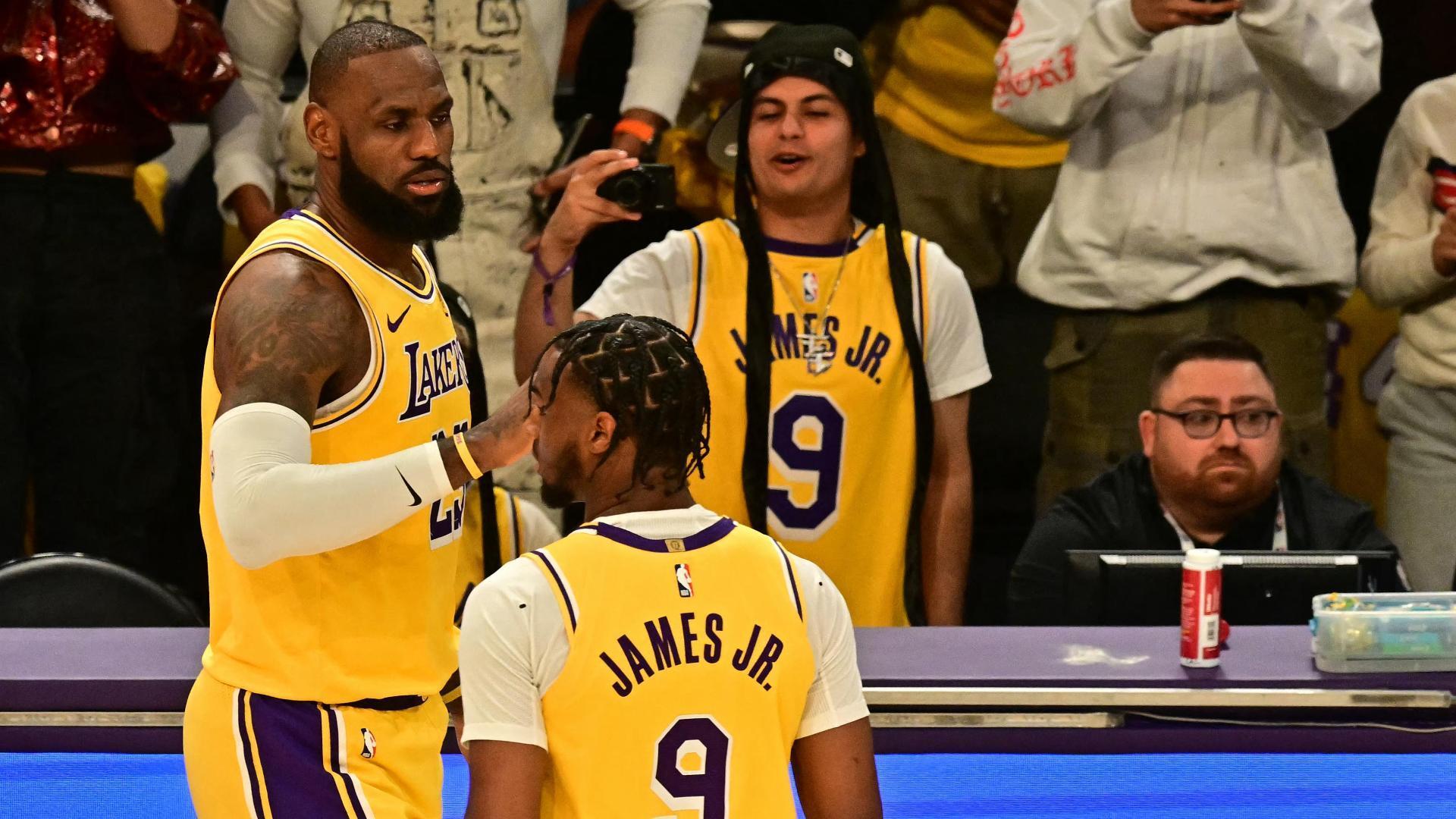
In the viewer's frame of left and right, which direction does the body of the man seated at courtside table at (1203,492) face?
facing the viewer

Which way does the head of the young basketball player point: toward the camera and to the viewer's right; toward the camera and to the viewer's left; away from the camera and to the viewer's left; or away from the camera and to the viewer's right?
away from the camera and to the viewer's left

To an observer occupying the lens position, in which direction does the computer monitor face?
facing away from the viewer

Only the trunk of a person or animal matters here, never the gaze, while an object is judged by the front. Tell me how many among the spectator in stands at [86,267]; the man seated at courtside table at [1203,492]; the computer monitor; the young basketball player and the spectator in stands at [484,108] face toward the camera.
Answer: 3

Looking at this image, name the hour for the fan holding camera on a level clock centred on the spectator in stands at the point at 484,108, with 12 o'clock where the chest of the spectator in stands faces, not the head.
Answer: The fan holding camera is roughly at 11 o'clock from the spectator in stands.

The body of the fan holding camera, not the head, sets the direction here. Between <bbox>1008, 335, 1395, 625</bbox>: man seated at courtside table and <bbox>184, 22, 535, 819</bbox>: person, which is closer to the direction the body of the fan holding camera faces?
the person

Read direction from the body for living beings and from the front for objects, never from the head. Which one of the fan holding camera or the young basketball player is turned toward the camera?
the fan holding camera

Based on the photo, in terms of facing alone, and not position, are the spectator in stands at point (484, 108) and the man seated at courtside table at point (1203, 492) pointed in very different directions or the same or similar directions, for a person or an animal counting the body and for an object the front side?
same or similar directions

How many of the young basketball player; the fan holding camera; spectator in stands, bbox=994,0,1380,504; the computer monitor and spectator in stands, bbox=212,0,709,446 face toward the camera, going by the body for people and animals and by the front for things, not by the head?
3

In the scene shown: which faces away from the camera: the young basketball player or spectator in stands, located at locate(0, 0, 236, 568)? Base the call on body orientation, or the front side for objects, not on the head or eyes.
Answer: the young basketball player

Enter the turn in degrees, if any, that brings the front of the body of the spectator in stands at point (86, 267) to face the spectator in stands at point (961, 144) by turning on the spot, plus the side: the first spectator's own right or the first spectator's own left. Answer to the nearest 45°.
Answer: approximately 90° to the first spectator's own left

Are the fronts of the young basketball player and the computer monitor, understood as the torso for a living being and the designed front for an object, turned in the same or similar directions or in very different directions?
same or similar directions

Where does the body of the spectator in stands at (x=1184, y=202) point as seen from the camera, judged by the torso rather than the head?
toward the camera

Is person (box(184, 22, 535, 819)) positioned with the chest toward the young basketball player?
yes

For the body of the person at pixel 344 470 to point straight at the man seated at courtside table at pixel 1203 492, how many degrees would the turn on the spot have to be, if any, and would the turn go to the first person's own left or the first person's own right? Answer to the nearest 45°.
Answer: approximately 90° to the first person's own left

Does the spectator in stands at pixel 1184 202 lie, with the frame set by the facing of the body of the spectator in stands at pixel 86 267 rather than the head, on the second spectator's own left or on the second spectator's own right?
on the second spectator's own left

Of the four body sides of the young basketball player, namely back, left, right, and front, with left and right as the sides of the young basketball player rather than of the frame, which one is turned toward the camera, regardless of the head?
back
